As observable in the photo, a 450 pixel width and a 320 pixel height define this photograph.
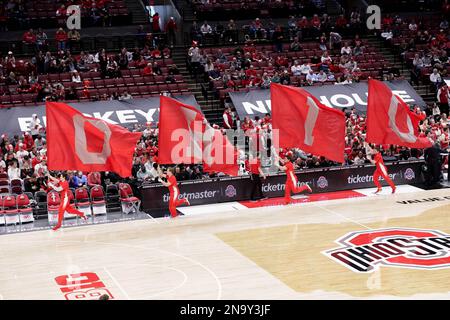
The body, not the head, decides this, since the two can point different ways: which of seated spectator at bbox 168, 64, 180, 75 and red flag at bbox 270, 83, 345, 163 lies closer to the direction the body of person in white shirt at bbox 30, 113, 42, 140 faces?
the red flag

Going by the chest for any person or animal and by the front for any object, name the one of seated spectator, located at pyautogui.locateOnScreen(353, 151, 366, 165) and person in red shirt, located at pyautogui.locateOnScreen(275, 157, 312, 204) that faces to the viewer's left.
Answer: the person in red shirt

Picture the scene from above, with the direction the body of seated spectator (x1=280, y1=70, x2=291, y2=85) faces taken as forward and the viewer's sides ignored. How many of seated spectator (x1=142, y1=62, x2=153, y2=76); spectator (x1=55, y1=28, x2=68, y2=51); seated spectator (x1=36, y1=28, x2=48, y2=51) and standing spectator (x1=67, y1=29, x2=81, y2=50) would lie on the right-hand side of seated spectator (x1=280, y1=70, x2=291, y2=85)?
4

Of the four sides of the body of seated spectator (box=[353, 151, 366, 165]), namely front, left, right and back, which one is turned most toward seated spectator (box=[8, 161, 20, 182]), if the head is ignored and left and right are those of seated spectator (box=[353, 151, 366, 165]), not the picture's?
right

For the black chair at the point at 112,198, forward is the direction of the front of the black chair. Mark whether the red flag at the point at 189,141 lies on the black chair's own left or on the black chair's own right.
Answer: on the black chair's own left

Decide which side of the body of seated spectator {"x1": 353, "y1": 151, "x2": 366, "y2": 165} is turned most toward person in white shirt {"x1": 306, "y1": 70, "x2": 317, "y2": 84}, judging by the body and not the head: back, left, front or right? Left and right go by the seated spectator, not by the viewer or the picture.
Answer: back

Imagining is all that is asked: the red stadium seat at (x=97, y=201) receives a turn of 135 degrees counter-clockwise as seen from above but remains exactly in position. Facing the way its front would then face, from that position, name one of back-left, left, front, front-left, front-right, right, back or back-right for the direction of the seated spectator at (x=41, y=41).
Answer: front-left
